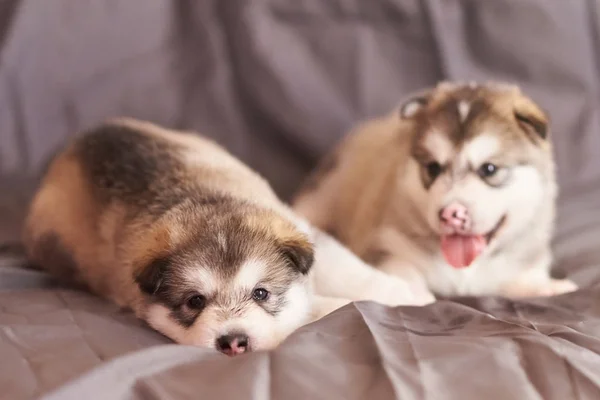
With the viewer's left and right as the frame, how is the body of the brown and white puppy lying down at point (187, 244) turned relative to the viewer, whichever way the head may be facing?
facing the viewer and to the right of the viewer
